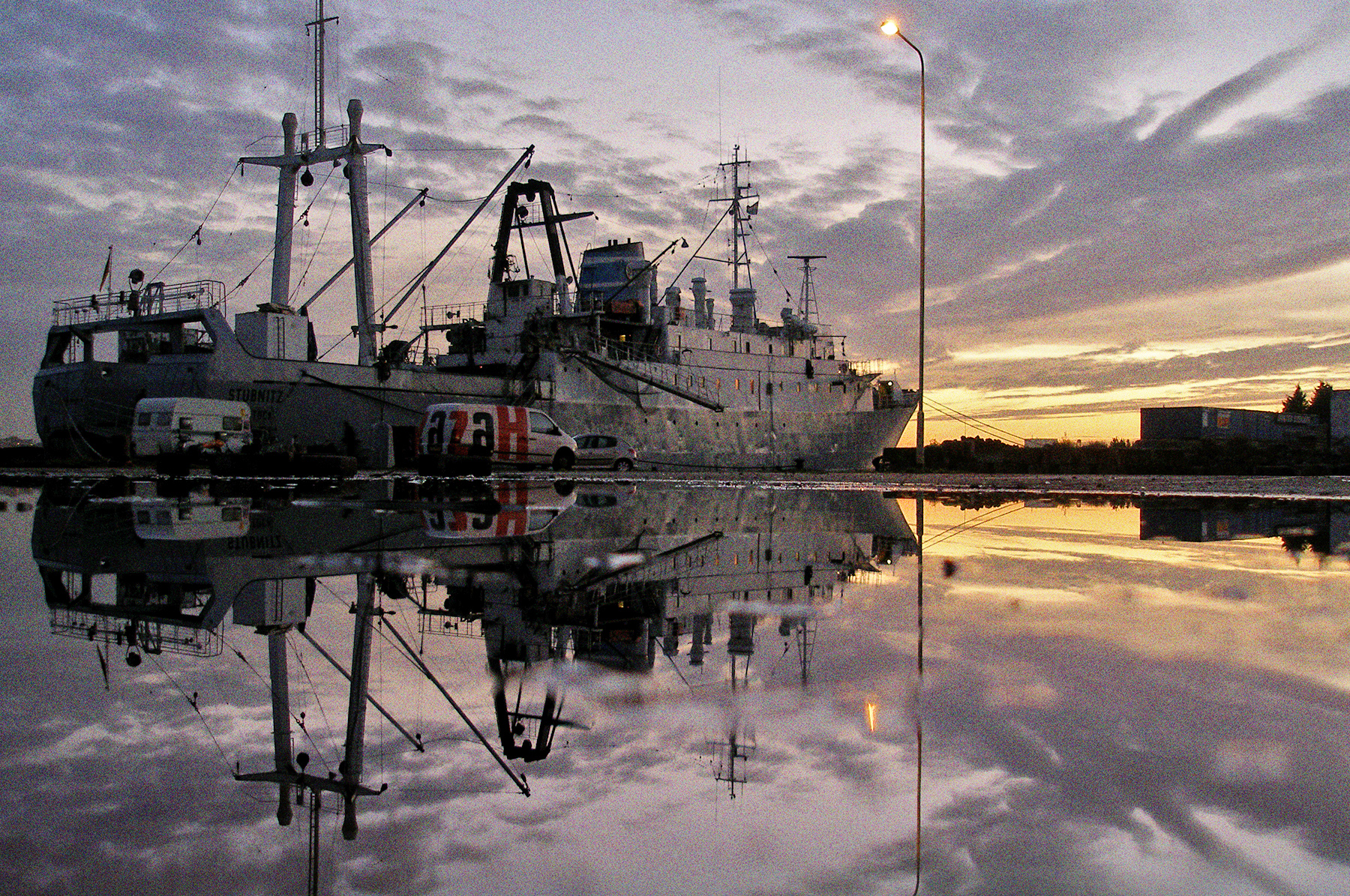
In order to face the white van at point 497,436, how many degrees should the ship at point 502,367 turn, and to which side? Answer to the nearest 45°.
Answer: approximately 135° to its right

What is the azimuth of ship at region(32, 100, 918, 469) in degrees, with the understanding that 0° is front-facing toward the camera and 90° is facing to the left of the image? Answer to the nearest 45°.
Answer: approximately 225°

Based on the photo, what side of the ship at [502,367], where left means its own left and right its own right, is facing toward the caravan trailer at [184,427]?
back

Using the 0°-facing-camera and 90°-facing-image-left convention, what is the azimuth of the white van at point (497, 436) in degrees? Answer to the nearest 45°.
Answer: approximately 270°

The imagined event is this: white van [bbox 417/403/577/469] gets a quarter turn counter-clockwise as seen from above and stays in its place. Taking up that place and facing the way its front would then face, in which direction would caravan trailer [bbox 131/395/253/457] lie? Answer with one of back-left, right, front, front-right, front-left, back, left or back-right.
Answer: left

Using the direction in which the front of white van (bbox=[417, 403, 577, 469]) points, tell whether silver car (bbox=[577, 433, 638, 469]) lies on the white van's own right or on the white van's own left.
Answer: on the white van's own left
